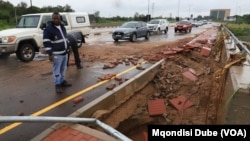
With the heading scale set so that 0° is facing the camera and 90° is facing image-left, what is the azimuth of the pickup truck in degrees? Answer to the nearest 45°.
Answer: approximately 45°

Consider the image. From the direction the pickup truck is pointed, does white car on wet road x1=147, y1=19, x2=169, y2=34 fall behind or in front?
behind

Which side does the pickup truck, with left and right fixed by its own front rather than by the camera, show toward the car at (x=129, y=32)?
back
